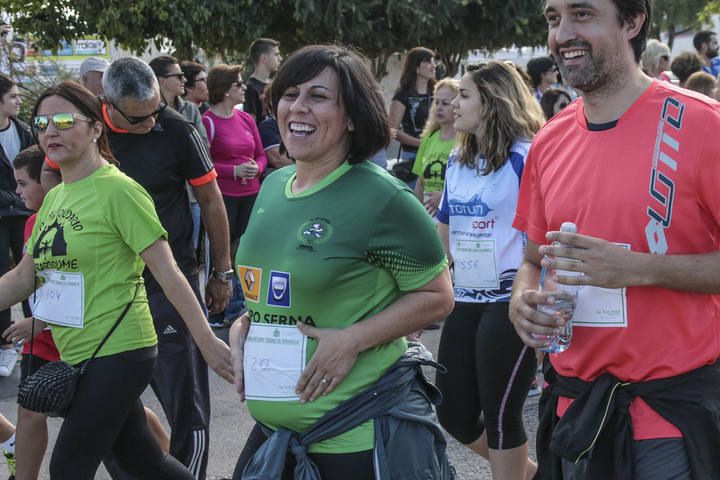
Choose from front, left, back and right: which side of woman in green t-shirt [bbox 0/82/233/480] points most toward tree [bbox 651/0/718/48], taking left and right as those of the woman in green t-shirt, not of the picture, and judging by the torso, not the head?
back

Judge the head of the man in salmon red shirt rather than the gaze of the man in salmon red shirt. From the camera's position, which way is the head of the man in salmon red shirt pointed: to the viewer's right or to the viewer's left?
to the viewer's left

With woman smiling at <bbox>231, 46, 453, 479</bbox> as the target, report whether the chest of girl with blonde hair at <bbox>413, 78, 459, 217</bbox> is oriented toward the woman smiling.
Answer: yes

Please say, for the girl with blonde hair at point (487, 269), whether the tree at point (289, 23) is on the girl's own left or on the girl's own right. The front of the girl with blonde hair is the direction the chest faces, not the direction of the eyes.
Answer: on the girl's own right

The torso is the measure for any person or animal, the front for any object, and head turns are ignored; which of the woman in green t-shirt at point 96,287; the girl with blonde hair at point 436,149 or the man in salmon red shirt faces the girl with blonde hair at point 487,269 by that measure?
the girl with blonde hair at point 436,149

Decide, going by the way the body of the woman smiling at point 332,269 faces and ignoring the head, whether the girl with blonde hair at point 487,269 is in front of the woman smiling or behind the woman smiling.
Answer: behind

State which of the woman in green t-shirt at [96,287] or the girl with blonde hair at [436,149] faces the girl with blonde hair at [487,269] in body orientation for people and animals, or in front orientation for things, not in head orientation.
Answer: the girl with blonde hair at [436,149]

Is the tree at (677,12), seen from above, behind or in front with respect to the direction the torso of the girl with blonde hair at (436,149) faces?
behind

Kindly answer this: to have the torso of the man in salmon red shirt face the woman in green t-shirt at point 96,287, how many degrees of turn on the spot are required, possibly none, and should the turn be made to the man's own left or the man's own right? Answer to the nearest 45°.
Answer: approximately 45° to the man's own right
